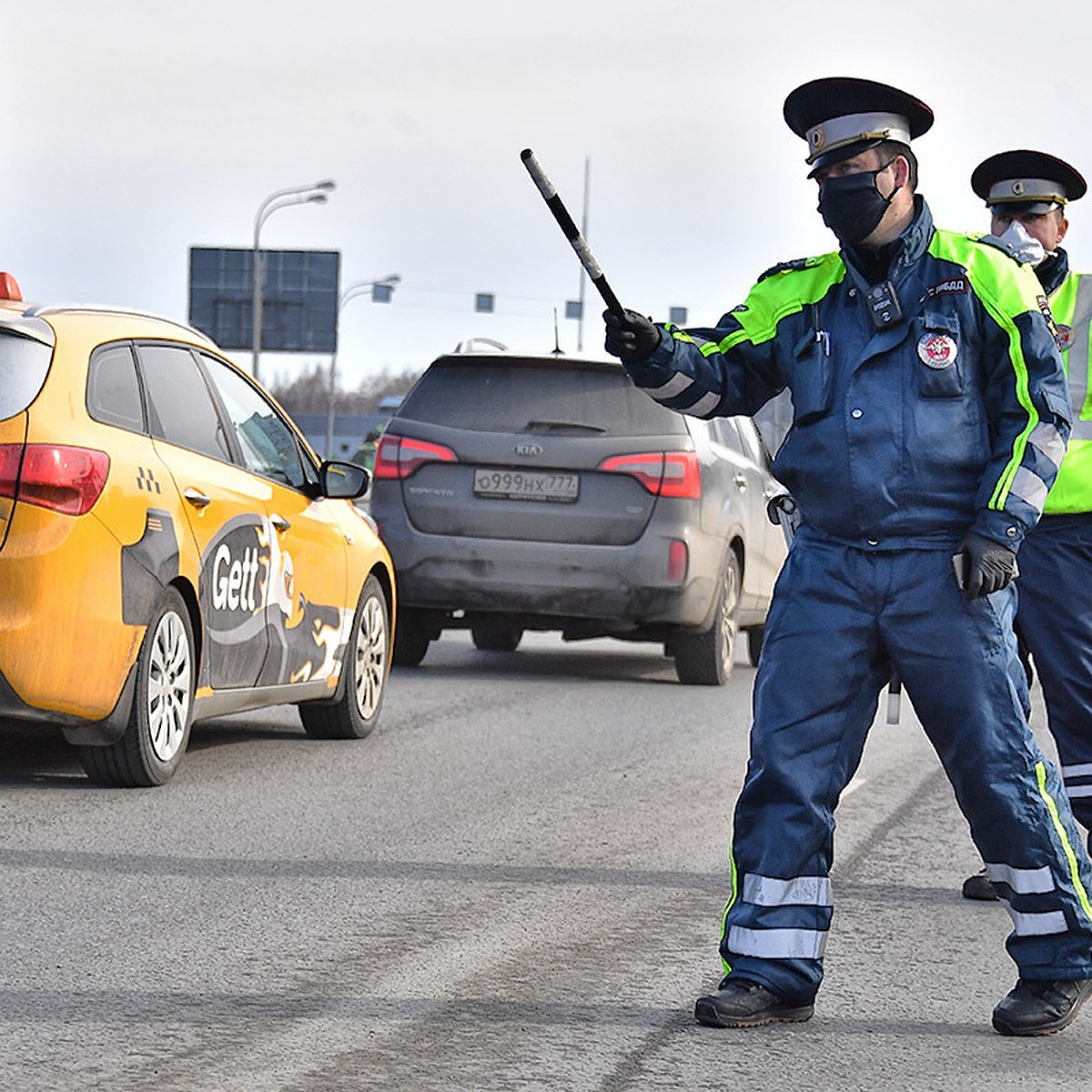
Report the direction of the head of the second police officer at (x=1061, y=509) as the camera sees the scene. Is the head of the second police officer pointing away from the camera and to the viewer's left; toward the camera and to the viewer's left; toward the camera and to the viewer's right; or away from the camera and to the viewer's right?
toward the camera and to the viewer's left

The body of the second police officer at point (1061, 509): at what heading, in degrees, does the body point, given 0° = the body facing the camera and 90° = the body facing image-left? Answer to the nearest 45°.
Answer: approximately 45°

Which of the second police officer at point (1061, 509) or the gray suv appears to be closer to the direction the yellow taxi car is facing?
the gray suv

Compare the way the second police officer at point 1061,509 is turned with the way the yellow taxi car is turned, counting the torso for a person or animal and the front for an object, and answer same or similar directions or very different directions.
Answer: very different directions

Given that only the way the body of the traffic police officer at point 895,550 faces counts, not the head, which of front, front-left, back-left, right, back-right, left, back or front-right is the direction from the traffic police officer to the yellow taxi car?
right

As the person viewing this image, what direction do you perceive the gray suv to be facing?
facing away from the viewer

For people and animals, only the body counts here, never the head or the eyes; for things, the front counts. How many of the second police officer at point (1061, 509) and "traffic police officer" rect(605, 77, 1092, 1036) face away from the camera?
0

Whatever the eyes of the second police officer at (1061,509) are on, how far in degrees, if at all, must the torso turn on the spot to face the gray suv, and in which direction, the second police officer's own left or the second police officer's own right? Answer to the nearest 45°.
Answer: approximately 90° to the second police officer's own right

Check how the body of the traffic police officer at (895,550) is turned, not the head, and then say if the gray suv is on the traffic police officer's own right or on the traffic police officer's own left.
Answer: on the traffic police officer's own right

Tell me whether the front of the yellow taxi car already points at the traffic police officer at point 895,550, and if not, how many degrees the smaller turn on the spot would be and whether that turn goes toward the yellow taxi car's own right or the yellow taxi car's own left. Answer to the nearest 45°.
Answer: approximately 90° to the yellow taxi car's own right

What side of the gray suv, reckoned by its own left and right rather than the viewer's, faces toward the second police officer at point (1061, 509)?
back

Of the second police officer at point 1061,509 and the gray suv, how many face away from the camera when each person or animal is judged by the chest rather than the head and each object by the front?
1

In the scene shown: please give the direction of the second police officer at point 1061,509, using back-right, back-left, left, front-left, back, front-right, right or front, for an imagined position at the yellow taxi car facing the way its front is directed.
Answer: right
